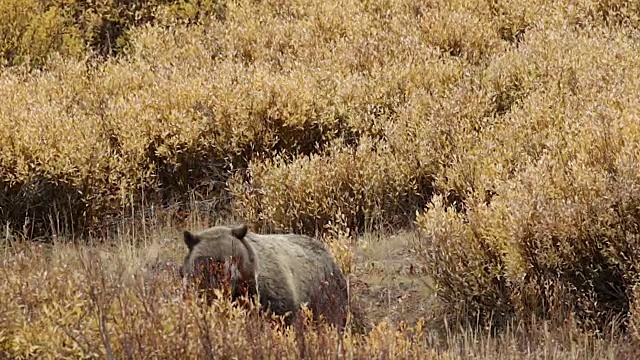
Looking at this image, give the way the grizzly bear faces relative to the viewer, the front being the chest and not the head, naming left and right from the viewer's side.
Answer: facing the viewer and to the left of the viewer
